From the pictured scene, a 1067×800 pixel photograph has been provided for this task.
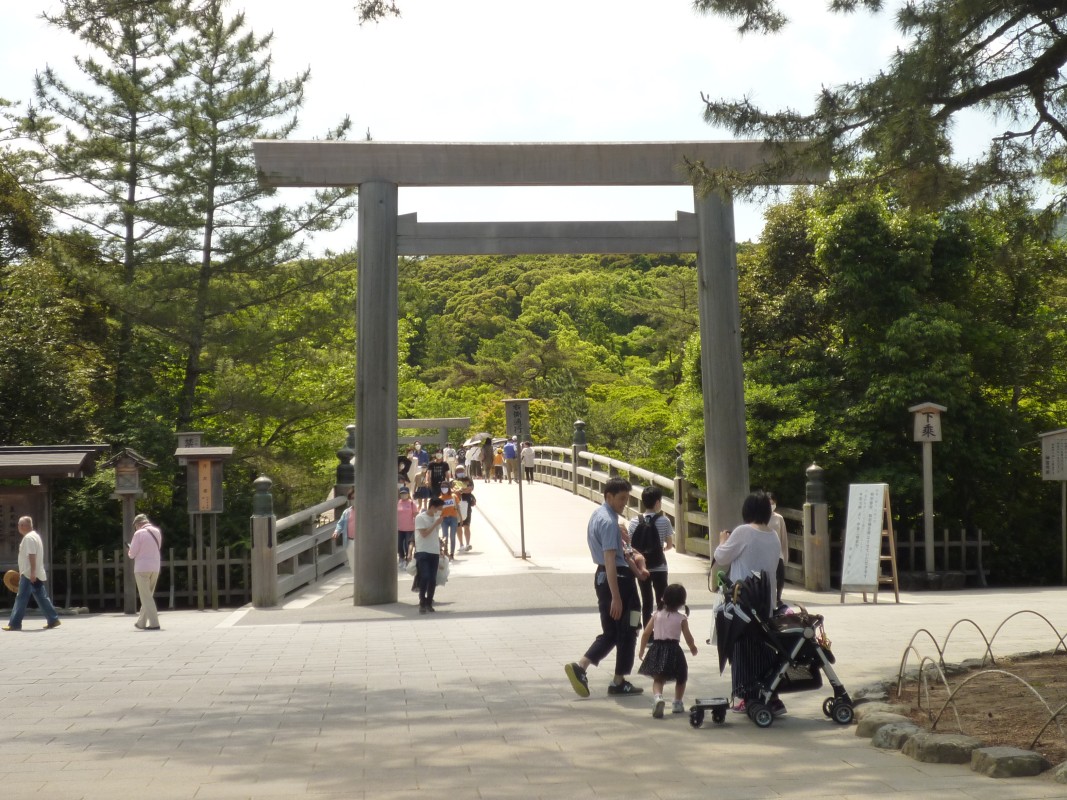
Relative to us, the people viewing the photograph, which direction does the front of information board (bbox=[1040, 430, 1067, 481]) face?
facing the viewer and to the left of the viewer

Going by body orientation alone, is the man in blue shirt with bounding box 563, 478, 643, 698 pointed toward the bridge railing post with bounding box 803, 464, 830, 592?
no

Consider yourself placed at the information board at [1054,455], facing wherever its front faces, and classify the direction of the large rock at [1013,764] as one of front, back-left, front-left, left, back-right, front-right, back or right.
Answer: front-left

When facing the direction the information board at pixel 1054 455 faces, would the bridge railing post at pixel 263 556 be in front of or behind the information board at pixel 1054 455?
in front

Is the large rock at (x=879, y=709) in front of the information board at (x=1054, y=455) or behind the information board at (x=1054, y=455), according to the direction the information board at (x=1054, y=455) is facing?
in front

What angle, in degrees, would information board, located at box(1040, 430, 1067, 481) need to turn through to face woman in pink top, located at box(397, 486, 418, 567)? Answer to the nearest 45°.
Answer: approximately 45° to its right
